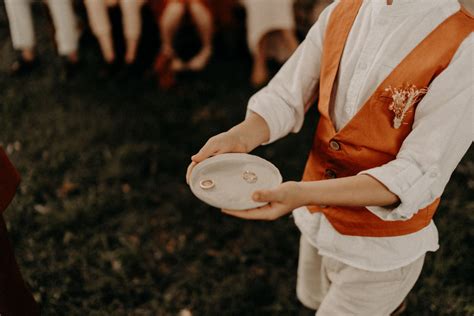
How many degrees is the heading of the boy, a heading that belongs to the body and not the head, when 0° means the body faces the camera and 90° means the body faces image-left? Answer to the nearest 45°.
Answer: approximately 45°
